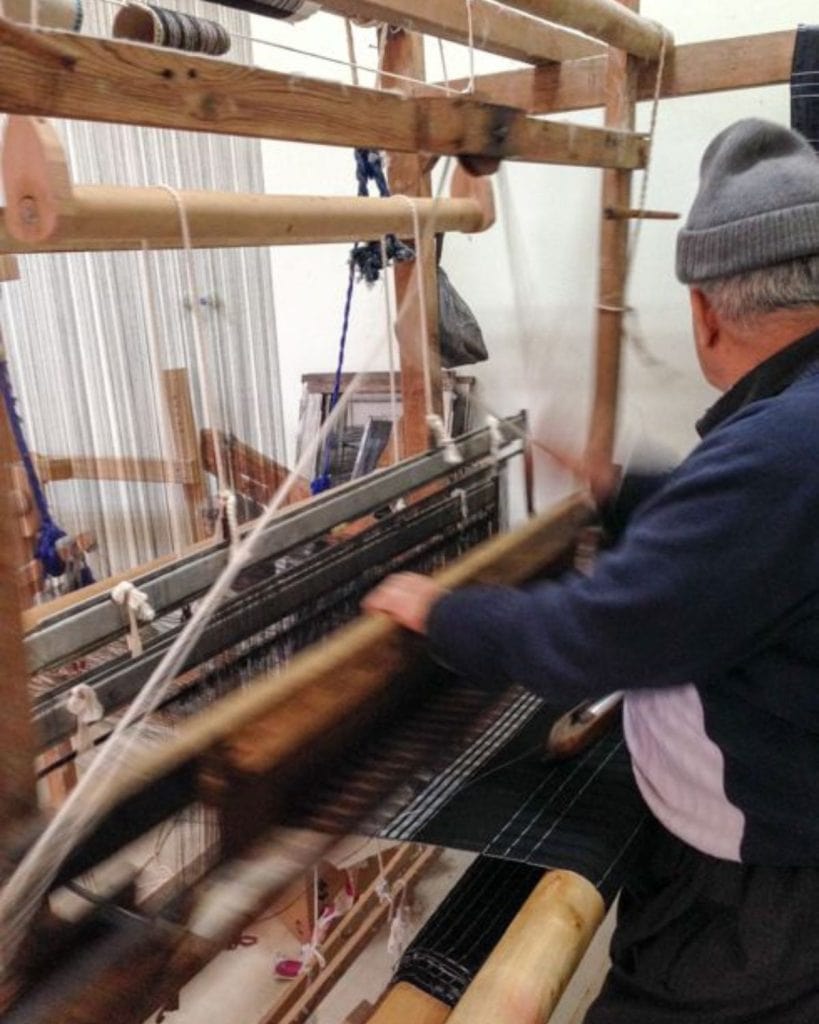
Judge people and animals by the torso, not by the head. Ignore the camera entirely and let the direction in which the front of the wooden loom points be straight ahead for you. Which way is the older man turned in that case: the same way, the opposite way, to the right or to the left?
the opposite way

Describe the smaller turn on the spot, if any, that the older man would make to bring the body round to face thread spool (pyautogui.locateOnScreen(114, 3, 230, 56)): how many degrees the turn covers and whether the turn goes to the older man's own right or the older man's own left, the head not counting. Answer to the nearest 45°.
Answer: approximately 45° to the older man's own left

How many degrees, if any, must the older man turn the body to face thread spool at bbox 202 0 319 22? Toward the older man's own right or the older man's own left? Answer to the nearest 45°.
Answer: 0° — they already face it

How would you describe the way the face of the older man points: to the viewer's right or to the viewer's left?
to the viewer's left

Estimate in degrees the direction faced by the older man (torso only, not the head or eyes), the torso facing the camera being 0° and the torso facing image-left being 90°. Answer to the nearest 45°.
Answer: approximately 135°

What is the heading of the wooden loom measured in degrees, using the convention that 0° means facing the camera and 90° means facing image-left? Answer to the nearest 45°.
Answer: approximately 315°
